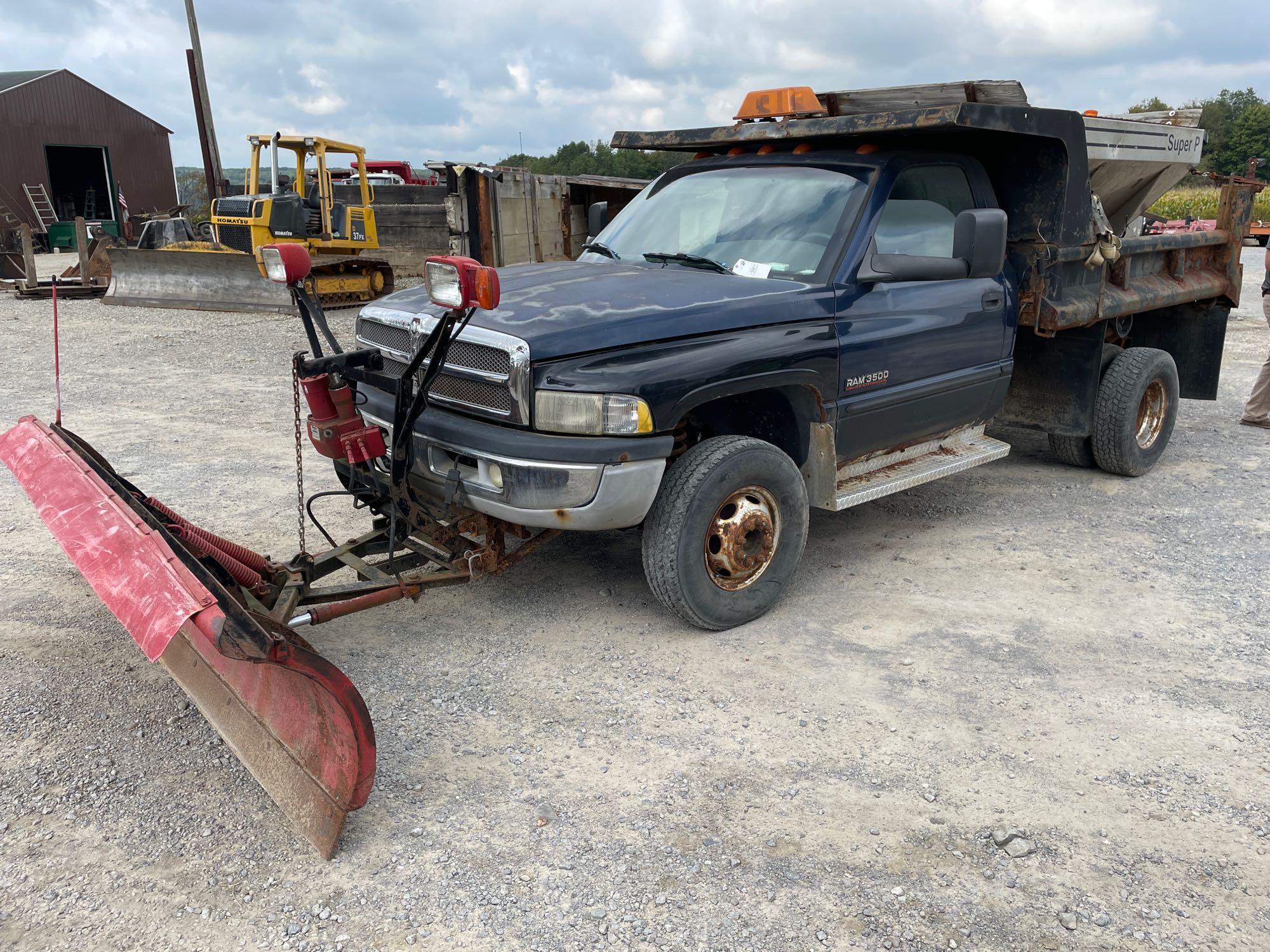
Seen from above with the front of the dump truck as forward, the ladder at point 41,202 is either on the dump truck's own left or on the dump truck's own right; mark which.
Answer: on the dump truck's own right

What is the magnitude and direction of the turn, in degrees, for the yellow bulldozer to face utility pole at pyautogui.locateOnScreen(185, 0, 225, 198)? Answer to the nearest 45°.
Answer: approximately 135° to its right

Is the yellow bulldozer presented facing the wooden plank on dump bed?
no

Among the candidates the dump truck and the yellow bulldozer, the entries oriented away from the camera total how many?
0

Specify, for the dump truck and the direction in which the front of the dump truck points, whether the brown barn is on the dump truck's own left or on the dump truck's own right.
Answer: on the dump truck's own right

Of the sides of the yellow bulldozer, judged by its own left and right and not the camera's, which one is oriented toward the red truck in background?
back

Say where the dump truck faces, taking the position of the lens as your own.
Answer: facing the viewer and to the left of the viewer

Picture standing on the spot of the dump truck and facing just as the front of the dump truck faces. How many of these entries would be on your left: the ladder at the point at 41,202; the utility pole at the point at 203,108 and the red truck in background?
0

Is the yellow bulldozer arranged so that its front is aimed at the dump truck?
no

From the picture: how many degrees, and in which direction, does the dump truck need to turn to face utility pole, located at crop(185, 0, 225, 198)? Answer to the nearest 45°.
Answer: approximately 90° to its right

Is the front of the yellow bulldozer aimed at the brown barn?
no

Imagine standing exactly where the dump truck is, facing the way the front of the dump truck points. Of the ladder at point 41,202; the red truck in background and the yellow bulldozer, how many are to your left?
0

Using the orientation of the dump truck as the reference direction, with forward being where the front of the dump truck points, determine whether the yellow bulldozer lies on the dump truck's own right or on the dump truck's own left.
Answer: on the dump truck's own right

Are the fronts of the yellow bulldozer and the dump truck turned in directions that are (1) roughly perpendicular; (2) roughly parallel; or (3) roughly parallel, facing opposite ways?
roughly parallel
